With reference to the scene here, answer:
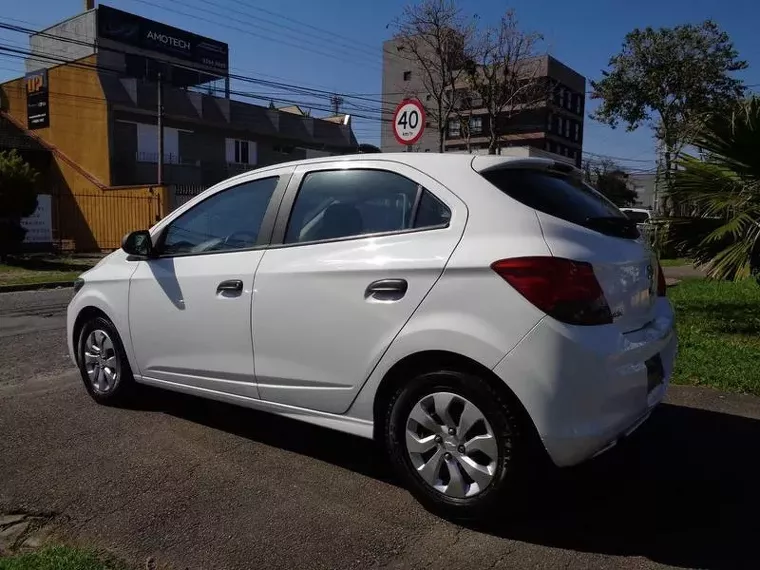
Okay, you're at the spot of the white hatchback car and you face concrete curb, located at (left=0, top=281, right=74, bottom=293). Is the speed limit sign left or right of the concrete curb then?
right

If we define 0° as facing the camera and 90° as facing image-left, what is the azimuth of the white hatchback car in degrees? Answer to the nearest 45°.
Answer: approximately 135°

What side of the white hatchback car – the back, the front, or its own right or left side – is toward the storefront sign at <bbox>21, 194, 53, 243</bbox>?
front

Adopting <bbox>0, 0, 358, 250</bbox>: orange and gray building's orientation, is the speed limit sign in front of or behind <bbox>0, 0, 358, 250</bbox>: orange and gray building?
in front

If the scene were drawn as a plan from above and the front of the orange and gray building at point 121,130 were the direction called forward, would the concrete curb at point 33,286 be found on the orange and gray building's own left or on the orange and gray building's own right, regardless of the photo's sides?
on the orange and gray building's own right

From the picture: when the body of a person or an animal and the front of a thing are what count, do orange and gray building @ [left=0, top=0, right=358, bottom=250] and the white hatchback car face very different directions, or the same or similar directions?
very different directions

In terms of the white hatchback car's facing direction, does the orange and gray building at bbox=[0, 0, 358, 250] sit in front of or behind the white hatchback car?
in front

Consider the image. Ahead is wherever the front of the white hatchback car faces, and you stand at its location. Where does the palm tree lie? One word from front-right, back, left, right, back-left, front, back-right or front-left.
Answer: right

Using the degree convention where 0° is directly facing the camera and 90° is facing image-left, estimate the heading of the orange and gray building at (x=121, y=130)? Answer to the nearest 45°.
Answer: approximately 315°
